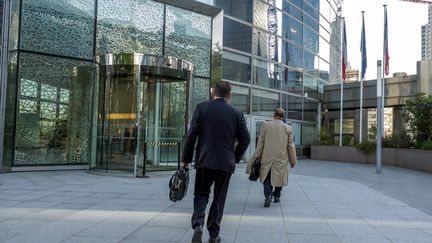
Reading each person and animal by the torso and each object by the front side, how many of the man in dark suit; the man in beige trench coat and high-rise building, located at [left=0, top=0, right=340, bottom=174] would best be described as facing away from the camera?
2

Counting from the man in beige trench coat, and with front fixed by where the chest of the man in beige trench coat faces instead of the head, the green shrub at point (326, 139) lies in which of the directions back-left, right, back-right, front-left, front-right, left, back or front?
front

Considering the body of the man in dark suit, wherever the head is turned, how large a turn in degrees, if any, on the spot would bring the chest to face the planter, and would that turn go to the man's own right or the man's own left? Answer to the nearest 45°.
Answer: approximately 45° to the man's own right

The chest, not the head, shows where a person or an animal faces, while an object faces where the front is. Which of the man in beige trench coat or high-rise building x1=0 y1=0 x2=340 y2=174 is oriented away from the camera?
the man in beige trench coat

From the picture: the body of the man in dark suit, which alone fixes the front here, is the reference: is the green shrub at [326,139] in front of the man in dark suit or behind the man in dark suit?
in front

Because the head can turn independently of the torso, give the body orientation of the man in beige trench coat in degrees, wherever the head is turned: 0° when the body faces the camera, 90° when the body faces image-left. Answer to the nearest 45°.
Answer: approximately 180°

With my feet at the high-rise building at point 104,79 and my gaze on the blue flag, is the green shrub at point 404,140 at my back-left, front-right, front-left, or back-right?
front-right

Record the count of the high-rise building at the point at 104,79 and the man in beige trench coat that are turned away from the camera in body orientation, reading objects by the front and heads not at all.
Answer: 1

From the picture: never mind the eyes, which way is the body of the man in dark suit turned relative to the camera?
away from the camera

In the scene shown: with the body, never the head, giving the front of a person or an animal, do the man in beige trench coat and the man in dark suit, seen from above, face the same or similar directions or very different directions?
same or similar directions

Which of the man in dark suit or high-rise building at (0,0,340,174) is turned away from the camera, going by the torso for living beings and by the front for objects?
the man in dark suit

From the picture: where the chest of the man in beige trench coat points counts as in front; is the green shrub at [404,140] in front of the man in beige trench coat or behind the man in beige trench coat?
in front

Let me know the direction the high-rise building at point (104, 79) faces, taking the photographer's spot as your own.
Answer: facing the viewer and to the right of the viewer

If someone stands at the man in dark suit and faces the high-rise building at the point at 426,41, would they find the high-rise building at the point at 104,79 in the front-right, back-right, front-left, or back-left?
front-left
